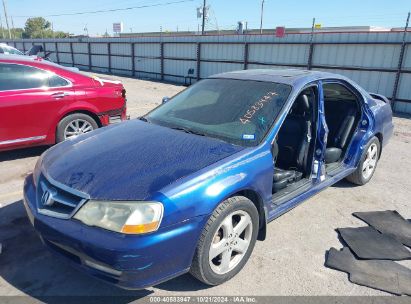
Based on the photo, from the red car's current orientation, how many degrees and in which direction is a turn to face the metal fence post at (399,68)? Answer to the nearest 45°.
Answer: approximately 180°

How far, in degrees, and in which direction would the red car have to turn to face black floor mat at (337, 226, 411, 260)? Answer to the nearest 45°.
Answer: approximately 135° to its left

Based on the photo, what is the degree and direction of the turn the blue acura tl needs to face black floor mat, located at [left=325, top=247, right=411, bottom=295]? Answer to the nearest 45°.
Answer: approximately 135° to its left

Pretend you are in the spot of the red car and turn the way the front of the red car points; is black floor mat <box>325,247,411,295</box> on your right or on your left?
on your left

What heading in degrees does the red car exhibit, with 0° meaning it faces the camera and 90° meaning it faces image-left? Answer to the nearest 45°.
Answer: approximately 90°

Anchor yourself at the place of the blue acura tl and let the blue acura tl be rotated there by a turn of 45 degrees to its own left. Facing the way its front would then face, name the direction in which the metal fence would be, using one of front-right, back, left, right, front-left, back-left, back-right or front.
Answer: back

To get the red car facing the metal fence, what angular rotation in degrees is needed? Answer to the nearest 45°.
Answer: approximately 135° to its right
